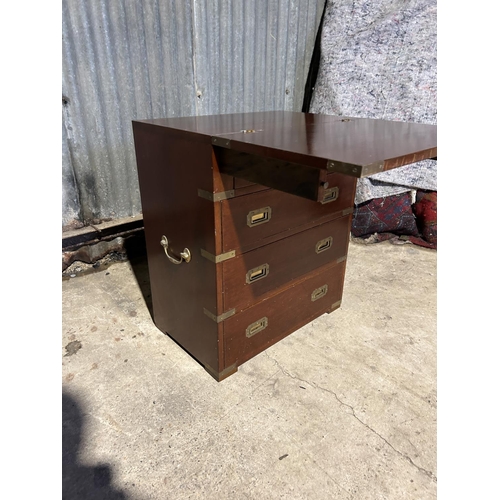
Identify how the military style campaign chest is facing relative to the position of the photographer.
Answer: facing the viewer and to the right of the viewer
